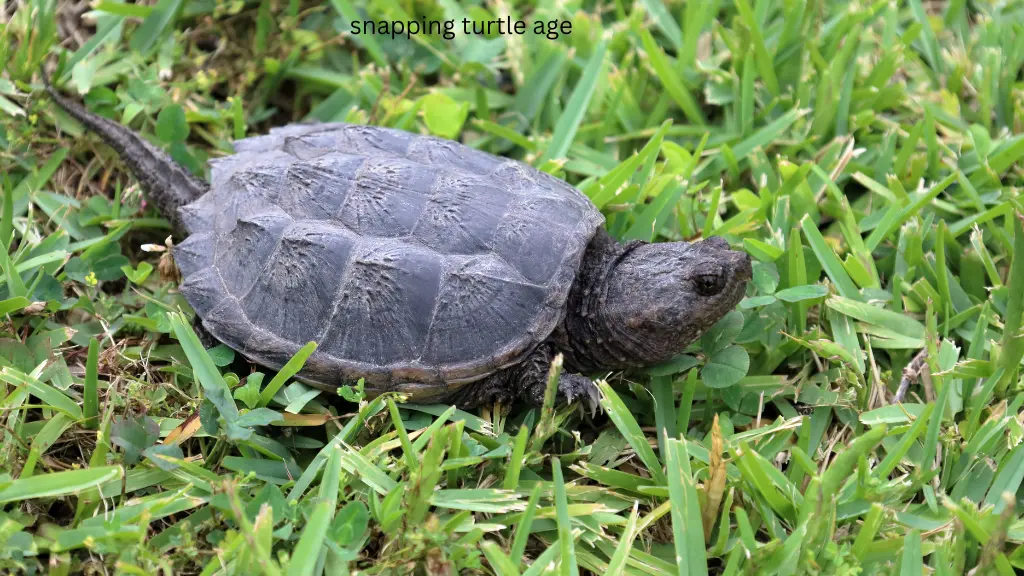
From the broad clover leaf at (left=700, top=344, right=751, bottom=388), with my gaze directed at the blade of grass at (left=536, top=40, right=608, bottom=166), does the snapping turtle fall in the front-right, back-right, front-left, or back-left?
front-left

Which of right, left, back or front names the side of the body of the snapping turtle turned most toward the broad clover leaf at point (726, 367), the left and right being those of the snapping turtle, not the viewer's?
front

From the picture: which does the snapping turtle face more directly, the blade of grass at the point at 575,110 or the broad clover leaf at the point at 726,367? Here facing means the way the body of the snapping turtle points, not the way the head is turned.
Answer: the broad clover leaf

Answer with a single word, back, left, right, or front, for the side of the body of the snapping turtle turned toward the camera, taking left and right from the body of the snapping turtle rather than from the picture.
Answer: right

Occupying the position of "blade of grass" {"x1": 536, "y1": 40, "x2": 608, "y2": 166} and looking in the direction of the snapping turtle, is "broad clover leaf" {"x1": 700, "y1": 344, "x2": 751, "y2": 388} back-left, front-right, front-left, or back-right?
front-left
